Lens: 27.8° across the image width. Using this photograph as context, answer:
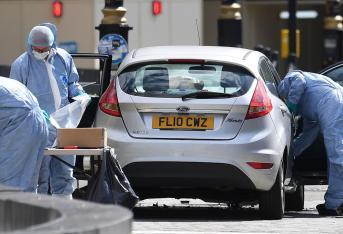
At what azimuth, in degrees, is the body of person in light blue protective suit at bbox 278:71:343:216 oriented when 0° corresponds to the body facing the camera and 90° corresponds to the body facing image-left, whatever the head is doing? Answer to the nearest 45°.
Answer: approximately 90°

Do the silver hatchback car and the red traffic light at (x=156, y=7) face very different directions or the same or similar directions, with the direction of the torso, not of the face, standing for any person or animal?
very different directions

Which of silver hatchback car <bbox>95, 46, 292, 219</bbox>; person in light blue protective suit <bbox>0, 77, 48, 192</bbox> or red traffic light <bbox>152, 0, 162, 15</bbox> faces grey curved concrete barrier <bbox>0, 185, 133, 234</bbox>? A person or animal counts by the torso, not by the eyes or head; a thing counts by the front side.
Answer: the red traffic light

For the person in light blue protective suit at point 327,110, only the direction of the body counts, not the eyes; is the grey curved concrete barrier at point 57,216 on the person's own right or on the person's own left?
on the person's own left

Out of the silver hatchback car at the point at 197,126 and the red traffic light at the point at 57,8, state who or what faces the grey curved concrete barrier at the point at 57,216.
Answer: the red traffic light

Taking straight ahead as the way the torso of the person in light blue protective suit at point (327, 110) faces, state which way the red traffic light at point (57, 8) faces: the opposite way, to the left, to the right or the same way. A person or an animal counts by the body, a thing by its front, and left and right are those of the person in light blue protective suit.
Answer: to the left

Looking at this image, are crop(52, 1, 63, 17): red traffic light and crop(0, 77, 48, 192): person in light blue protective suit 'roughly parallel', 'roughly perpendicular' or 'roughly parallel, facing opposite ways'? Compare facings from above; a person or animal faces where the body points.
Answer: roughly perpendicular

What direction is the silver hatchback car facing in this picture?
away from the camera

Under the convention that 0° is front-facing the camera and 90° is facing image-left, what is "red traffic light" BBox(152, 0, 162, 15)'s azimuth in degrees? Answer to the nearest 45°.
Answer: approximately 0°

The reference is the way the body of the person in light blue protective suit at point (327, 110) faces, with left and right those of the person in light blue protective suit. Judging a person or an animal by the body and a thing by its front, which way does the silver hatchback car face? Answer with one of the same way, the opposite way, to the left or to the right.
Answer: to the right

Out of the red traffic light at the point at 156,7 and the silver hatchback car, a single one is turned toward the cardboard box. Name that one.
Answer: the red traffic light
